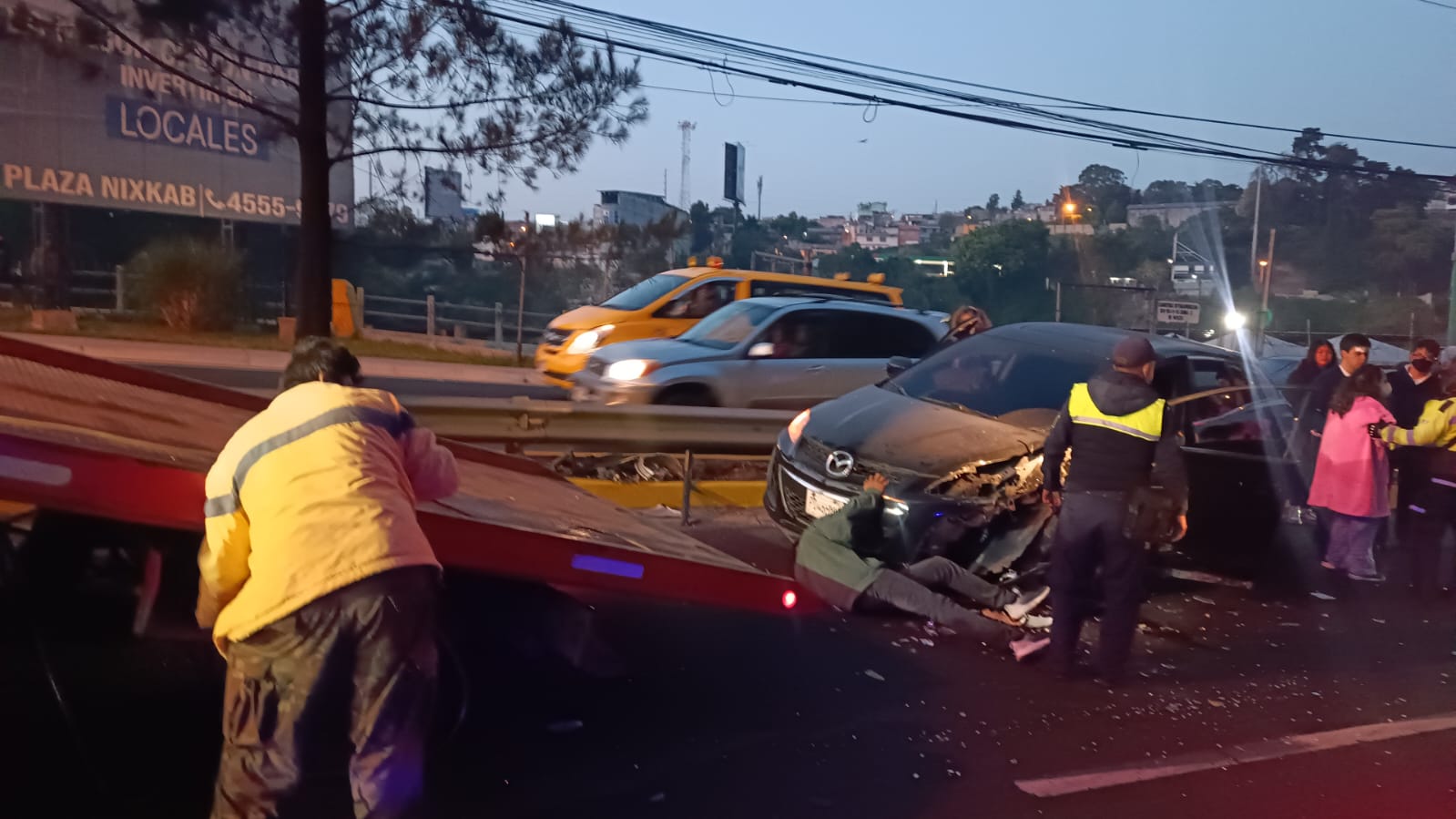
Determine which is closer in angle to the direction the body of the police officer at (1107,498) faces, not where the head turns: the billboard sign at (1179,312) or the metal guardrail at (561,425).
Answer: the billboard sign

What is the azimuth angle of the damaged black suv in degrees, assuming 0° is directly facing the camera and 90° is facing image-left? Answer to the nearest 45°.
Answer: approximately 45°

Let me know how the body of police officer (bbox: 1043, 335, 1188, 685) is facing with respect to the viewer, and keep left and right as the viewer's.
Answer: facing away from the viewer

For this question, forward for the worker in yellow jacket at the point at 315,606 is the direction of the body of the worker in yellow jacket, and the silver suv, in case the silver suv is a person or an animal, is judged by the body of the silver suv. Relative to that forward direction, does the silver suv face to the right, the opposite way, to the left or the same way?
to the left

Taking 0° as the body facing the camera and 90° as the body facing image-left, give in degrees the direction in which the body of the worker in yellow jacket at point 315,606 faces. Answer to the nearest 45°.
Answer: approximately 180°

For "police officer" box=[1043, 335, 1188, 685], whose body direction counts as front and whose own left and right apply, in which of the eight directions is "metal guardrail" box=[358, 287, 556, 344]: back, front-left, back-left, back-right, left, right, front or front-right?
front-left

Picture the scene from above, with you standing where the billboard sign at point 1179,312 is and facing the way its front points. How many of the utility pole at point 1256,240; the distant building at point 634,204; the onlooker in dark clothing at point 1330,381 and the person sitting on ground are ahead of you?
2

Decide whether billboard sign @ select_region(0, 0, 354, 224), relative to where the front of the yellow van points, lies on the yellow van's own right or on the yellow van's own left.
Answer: on the yellow van's own right
